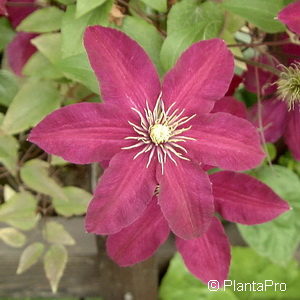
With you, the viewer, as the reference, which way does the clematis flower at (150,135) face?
facing the viewer

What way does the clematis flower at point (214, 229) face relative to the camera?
toward the camera

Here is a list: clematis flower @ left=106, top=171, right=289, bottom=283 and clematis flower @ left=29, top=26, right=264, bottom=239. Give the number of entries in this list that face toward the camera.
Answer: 2

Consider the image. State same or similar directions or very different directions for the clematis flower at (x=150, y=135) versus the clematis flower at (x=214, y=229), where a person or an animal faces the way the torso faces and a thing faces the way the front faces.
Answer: same or similar directions
